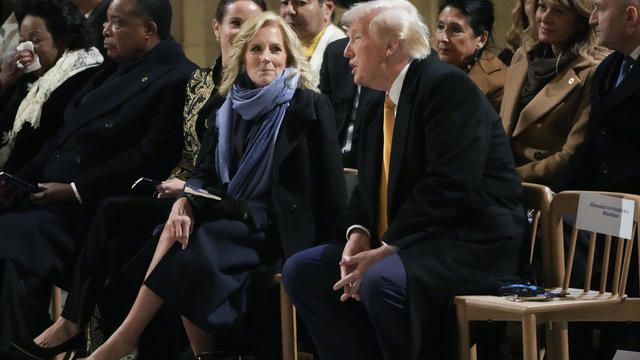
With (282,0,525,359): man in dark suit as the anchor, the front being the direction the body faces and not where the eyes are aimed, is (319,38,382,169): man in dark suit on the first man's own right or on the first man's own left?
on the first man's own right

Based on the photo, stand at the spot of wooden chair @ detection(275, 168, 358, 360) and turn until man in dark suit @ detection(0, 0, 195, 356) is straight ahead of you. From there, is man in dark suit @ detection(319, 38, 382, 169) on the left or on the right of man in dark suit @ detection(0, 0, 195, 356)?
right

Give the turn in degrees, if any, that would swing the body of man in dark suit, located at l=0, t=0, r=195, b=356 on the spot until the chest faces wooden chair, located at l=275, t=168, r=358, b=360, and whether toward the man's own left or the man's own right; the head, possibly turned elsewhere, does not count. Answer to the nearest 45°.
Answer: approximately 90° to the man's own left

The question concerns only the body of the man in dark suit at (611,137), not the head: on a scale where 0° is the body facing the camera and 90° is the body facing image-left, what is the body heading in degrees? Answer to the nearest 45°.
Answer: approximately 45°

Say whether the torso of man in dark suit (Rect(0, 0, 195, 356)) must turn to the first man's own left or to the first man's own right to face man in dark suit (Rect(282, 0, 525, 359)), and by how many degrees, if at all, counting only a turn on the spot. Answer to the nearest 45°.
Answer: approximately 90° to the first man's own left

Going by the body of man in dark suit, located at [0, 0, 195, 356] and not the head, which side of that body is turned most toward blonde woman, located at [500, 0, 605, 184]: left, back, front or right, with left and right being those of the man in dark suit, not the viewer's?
left

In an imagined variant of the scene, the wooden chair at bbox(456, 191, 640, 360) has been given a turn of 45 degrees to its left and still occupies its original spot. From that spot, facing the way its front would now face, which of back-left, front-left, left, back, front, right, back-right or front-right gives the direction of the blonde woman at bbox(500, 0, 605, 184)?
back
